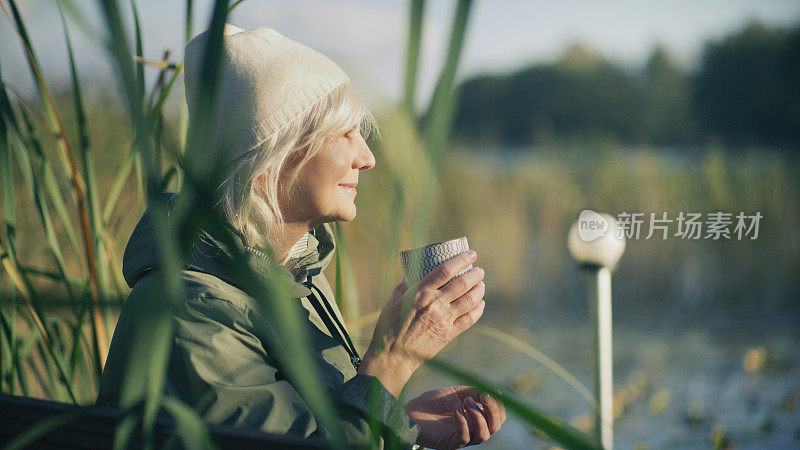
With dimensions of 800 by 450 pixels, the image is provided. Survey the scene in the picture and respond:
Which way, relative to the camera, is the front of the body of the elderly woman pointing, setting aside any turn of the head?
to the viewer's right

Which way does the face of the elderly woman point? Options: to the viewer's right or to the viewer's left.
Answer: to the viewer's right

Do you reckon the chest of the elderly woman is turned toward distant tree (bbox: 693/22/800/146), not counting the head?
no
